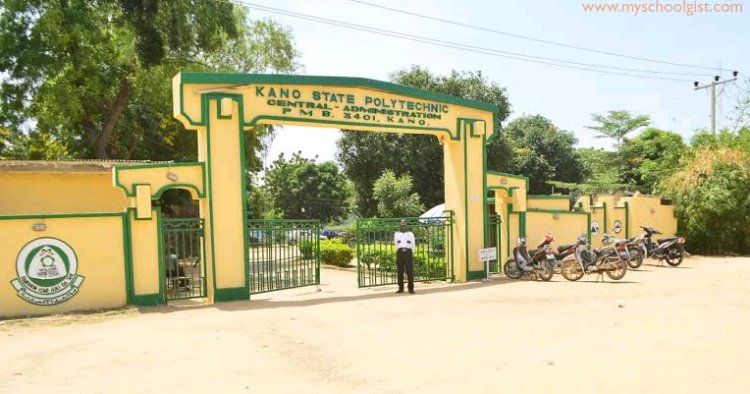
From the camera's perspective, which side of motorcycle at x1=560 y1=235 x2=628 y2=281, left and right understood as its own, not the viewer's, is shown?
left

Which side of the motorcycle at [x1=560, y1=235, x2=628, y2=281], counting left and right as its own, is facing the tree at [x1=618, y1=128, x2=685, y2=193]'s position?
right

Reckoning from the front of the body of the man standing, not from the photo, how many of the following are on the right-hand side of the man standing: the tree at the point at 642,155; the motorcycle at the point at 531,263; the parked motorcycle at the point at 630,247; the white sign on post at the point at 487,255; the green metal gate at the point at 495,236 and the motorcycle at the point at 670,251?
0

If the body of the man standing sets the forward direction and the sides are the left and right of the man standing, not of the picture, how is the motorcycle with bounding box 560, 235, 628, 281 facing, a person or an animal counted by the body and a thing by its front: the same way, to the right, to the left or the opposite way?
to the right

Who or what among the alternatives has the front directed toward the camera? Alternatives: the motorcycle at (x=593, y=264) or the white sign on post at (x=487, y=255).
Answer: the white sign on post

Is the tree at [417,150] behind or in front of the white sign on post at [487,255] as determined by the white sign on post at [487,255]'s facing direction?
behind

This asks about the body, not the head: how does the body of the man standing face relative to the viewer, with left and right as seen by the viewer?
facing the viewer

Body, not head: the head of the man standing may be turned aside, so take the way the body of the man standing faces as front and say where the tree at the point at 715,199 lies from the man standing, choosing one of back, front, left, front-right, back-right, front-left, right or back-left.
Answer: back-left

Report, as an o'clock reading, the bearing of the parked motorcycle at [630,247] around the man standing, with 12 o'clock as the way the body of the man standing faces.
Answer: The parked motorcycle is roughly at 8 o'clock from the man standing.

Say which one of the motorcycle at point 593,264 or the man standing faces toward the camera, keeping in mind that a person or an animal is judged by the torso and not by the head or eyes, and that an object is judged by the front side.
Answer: the man standing

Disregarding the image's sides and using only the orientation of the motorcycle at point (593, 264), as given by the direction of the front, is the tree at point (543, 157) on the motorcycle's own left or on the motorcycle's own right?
on the motorcycle's own right

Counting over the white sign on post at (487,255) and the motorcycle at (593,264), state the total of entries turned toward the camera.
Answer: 1

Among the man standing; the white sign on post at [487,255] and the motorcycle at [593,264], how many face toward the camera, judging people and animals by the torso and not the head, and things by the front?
2

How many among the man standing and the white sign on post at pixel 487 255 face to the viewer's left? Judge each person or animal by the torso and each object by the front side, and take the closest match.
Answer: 0

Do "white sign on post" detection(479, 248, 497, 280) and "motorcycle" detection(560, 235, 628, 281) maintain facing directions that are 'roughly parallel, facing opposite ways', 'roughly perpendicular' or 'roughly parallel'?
roughly perpendicular

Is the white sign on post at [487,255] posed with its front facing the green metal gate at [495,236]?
no

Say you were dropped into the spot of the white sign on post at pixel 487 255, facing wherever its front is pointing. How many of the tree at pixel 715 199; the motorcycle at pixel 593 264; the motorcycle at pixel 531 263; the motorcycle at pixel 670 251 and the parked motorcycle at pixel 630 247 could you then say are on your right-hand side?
0

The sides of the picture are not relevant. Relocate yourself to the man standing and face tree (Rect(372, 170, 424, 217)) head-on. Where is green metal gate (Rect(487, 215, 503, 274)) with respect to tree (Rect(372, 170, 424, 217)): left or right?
right

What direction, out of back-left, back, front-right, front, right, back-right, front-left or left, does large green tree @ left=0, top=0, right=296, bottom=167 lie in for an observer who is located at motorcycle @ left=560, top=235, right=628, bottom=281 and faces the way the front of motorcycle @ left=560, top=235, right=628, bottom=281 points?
front

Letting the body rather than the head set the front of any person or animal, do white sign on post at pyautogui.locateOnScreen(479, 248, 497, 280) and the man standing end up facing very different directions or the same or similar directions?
same or similar directions

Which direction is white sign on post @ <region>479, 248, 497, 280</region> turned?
toward the camera

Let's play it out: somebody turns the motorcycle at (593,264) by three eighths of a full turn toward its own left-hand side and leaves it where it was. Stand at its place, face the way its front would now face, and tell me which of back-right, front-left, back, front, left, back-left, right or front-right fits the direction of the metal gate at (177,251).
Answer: right
